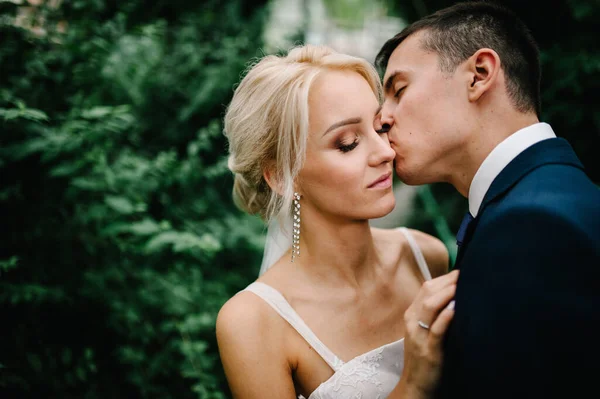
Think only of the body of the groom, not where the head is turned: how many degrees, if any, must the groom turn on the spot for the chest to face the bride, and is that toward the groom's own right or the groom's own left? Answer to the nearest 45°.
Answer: approximately 45° to the groom's own right

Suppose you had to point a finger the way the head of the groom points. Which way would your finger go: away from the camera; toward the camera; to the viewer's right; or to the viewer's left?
to the viewer's left

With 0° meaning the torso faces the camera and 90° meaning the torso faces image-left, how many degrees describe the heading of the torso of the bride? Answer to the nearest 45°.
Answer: approximately 315°

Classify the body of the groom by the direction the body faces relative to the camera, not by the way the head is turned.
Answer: to the viewer's left

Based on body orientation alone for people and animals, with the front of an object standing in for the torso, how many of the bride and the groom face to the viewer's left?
1
